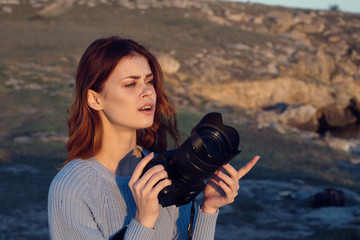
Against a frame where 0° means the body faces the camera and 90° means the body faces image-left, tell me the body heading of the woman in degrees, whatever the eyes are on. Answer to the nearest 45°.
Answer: approximately 315°

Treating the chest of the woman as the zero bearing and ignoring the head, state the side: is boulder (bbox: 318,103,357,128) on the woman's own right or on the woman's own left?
on the woman's own left

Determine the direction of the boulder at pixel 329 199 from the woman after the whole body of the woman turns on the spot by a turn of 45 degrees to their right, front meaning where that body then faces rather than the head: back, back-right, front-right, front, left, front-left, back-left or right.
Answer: back-left

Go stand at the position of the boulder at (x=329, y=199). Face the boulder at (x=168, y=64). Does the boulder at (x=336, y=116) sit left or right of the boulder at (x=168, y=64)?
right

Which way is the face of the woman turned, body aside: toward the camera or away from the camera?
toward the camera

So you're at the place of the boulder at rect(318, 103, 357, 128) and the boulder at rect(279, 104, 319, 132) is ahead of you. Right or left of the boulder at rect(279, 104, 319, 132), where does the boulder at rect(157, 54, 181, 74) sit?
right

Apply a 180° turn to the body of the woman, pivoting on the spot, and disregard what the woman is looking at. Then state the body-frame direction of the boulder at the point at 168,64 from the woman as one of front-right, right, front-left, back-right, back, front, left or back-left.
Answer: front-right
